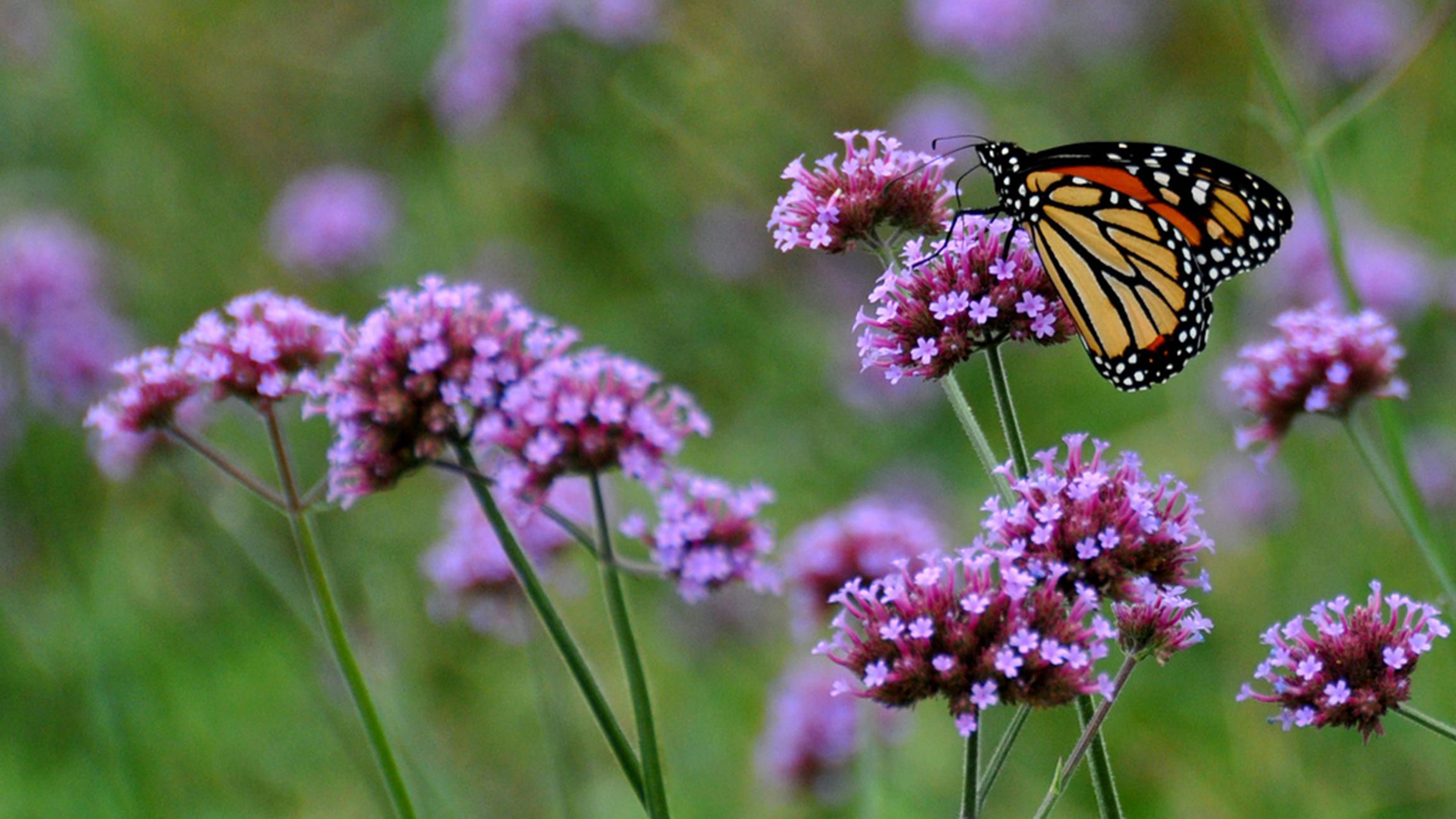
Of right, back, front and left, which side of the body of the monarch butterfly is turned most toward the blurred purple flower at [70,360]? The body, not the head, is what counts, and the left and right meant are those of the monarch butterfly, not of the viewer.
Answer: front

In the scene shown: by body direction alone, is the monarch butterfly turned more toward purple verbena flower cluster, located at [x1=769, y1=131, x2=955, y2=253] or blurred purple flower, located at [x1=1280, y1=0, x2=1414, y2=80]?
the purple verbena flower cluster

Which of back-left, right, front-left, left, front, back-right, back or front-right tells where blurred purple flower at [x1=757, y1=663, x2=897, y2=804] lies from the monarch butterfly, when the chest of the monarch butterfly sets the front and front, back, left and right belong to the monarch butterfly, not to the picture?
front-right

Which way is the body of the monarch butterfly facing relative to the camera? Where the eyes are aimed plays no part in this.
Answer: to the viewer's left

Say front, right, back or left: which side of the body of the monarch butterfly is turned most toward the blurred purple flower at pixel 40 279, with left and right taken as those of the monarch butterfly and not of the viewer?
front

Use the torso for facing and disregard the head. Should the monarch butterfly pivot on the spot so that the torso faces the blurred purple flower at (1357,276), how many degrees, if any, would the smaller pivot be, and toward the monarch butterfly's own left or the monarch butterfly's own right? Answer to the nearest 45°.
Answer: approximately 90° to the monarch butterfly's own right

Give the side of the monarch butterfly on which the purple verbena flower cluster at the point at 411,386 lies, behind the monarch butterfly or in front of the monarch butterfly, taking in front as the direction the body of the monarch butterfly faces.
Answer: in front

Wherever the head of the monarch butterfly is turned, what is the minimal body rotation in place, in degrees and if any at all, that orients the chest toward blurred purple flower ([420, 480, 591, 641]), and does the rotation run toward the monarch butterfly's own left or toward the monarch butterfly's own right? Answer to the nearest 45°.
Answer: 0° — it already faces it
